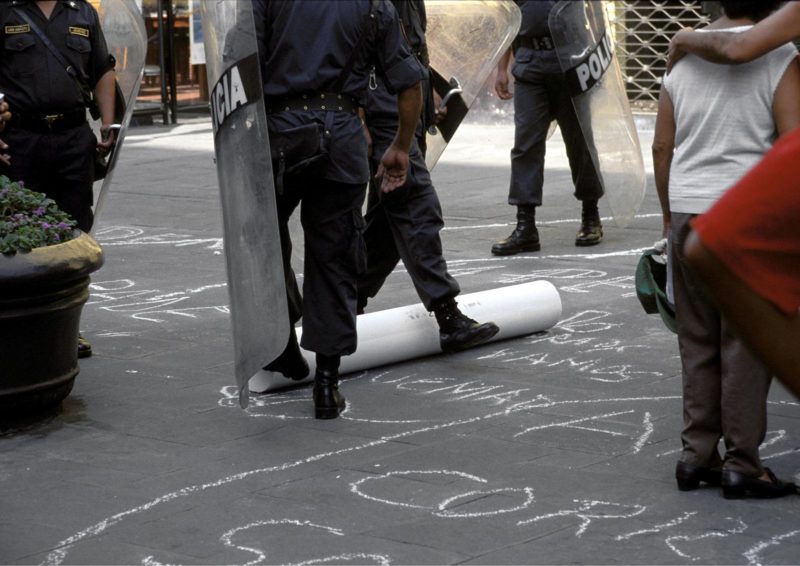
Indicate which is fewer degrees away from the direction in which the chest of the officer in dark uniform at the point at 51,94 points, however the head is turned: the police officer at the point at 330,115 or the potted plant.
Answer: the potted plant

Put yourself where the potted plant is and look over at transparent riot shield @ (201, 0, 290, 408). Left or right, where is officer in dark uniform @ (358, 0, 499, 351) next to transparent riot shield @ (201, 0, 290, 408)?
left

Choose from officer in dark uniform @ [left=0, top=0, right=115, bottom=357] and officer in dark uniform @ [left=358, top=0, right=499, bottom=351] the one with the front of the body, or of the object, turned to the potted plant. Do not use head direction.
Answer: officer in dark uniform @ [left=0, top=0, right=115, bottom=357]

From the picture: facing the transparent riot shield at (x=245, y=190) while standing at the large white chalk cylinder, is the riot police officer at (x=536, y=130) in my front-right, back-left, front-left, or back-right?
back-right

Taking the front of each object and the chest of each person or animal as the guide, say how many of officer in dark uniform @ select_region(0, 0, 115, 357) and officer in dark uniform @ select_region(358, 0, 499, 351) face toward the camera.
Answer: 1

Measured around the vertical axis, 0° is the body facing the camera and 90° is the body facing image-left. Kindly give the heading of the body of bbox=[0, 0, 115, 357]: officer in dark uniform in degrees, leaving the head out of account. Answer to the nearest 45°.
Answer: approximately 0°

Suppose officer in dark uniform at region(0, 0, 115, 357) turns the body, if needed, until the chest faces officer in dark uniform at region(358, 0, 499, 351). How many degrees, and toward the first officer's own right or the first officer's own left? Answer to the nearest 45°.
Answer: approximately 90° to the first officer's own left

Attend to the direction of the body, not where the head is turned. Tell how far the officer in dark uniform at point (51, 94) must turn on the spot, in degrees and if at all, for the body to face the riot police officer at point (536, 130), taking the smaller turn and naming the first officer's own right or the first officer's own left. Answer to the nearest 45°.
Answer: approximately 135° to the first officer's own left

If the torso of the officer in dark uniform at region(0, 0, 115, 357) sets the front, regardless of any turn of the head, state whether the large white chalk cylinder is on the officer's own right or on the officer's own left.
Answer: on the officer's own left

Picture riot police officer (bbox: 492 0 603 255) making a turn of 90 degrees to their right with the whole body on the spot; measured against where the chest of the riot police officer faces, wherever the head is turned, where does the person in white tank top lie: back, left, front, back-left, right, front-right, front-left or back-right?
back-left

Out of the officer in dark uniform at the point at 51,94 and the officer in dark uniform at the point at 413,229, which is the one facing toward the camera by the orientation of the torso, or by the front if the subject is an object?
the officer in dark uniform at the point at 51,94

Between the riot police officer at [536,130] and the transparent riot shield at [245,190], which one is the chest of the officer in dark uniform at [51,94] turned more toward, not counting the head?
the transparent riot shield

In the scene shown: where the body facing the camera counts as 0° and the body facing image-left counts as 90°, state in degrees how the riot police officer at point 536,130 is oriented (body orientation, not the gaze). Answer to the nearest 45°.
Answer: approximately 45°
